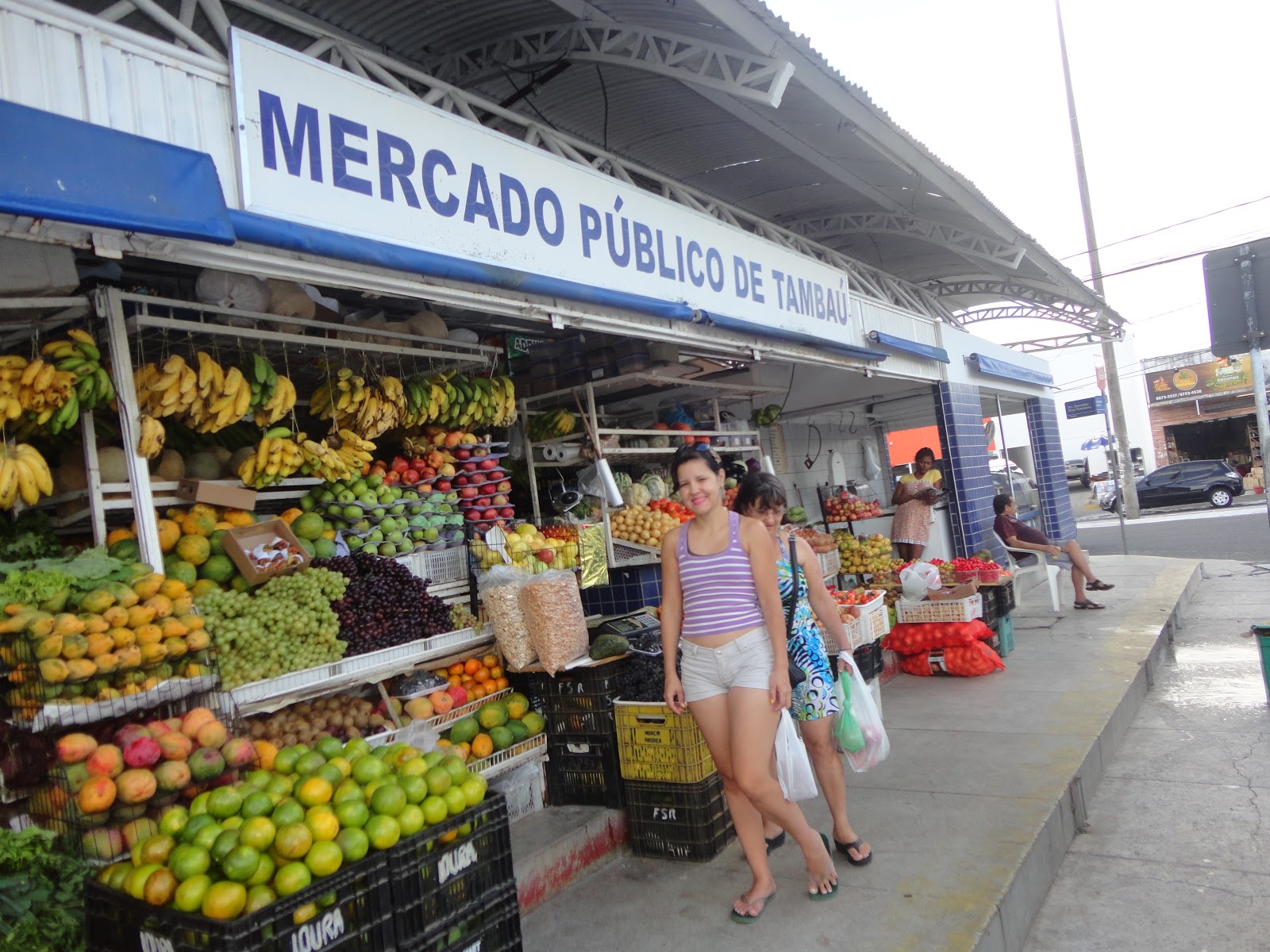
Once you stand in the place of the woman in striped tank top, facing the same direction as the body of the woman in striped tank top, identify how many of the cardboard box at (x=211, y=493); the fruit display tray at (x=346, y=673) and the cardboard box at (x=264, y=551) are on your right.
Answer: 3

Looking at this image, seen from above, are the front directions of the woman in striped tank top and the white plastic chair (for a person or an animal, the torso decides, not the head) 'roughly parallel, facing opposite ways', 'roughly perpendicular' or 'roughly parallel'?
roughly perpendicular

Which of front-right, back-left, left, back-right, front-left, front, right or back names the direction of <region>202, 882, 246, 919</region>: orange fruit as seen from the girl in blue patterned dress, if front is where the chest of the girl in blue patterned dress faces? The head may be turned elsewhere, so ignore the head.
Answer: front-right

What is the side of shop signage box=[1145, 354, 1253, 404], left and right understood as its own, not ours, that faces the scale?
front

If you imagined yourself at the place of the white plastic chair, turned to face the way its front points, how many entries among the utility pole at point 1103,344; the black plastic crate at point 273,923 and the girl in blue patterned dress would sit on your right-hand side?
2

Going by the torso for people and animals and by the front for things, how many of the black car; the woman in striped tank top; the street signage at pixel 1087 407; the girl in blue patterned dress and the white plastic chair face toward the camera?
3

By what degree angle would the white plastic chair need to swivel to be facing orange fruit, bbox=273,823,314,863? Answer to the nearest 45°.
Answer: approximately 90° to its right

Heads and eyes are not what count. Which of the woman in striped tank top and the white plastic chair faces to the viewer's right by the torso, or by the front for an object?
the white plastic chair

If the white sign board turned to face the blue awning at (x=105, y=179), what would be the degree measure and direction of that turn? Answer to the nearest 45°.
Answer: approximately 90° to its right

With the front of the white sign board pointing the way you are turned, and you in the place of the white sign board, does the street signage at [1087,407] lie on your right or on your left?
on your left

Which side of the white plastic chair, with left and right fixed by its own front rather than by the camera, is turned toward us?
right
